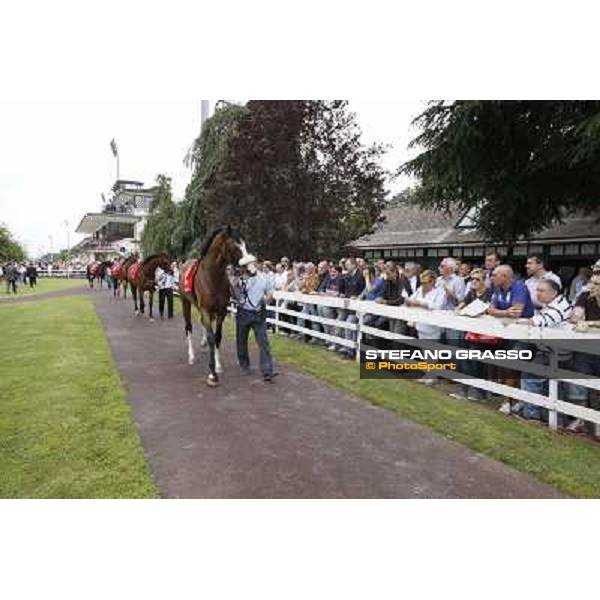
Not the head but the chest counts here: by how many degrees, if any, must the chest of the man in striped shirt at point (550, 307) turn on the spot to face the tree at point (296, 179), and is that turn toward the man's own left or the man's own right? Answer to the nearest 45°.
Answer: approximately 90° to the man's own right

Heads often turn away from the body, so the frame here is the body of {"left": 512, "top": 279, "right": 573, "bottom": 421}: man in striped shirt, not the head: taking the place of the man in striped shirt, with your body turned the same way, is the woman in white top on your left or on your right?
on your right

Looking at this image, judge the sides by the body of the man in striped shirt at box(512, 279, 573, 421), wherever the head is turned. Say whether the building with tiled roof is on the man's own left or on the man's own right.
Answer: on the man's own right

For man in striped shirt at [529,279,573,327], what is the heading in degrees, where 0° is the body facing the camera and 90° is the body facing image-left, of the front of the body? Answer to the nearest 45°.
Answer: approximately 45°

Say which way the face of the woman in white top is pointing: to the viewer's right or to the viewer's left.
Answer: to the viewer's left

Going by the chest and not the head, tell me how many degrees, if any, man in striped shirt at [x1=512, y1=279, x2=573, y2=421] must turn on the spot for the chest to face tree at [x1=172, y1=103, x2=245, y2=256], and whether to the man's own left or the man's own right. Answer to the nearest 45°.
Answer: approximately 90° to the man's own right

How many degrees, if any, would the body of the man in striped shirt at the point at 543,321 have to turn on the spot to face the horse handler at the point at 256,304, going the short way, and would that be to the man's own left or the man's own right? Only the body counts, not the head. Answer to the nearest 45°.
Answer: approximately 45° to the man's own right
